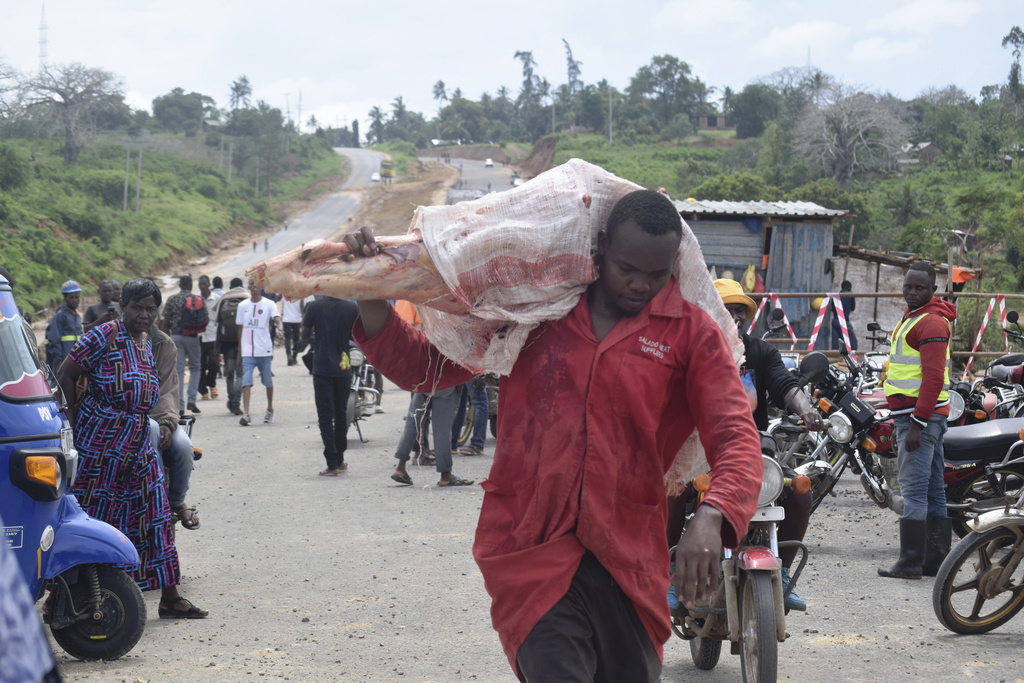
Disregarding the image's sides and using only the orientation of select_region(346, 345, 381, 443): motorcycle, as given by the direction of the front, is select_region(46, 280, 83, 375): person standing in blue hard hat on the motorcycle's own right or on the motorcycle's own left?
on the motorcycle's own right

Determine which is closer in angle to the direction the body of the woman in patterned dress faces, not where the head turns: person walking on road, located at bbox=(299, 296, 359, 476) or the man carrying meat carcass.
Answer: the man carrying meat carcass

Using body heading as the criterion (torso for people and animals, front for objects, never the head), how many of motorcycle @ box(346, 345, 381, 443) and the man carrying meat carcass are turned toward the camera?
2

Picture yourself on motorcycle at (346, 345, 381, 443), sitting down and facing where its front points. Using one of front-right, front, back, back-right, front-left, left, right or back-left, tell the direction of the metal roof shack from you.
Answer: back-left

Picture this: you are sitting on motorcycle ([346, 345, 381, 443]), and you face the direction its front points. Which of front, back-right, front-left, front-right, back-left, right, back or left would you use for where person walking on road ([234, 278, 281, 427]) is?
back-right

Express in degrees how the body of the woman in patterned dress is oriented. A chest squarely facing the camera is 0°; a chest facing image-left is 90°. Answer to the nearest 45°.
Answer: approximately 315°

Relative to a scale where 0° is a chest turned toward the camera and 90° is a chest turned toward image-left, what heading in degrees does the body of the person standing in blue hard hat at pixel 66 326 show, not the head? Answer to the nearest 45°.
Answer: approximately 315°

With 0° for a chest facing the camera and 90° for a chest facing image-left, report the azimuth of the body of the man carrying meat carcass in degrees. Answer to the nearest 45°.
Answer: approximately 0°

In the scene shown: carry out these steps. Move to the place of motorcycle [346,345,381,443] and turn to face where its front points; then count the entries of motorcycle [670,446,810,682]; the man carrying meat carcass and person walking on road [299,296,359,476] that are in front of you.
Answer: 3

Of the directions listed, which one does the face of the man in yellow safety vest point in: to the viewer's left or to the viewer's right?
to the viewer's left
